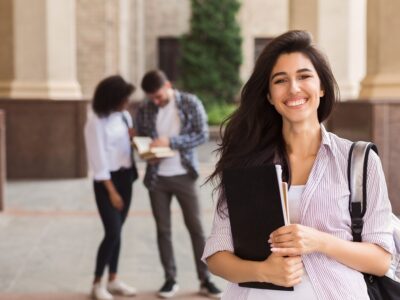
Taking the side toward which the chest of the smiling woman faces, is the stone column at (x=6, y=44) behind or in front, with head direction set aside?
behind

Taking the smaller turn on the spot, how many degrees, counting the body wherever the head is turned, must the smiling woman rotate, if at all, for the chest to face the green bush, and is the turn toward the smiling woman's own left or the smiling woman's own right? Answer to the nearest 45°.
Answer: approximately 180°

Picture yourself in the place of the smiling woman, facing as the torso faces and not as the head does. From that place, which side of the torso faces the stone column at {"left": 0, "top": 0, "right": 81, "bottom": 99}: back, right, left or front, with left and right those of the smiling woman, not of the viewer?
back

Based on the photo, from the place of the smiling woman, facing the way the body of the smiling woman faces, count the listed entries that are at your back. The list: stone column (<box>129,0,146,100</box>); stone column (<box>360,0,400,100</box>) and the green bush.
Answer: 3

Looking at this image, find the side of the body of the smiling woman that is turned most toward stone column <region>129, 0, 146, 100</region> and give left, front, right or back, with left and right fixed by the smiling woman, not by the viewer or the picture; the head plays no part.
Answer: back

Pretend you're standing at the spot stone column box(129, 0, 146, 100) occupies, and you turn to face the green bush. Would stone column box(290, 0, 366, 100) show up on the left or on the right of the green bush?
right

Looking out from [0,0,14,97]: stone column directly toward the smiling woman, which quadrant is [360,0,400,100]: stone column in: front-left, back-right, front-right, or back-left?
front-left

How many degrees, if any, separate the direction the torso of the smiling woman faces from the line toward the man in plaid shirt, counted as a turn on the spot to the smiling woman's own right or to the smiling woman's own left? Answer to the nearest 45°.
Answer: approximately 180°

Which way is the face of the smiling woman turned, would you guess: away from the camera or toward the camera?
toward the camera

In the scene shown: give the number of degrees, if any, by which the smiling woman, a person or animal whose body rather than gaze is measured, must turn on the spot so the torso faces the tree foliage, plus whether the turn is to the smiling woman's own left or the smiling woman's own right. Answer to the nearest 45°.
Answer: approximately 180°

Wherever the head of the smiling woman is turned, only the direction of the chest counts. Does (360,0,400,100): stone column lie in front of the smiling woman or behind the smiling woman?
behind

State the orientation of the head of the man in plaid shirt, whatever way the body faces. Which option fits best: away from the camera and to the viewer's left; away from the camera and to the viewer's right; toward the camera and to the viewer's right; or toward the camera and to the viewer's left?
toward the camera and to the viewer's left

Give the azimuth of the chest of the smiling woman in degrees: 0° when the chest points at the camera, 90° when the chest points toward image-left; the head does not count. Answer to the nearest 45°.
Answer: approximately 0°
